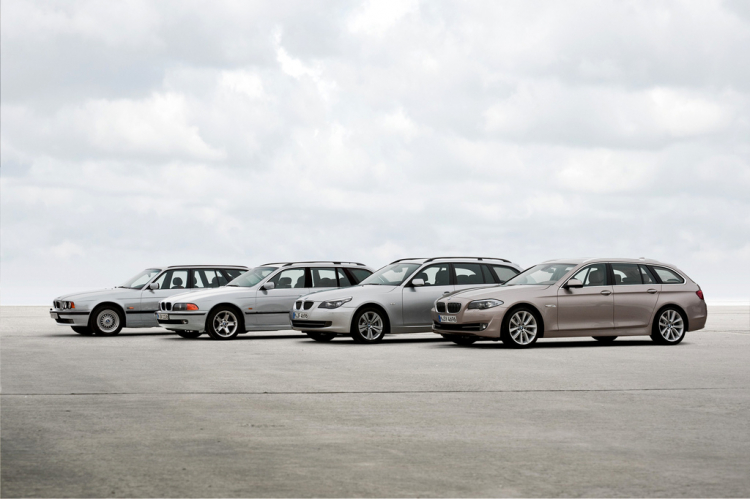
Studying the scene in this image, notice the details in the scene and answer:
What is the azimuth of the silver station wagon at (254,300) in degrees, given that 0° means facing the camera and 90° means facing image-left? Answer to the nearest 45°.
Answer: approximately 45°

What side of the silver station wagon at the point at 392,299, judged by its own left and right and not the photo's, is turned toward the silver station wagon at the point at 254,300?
right

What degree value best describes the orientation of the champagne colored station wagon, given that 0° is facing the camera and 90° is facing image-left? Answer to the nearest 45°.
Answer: approximately 45°

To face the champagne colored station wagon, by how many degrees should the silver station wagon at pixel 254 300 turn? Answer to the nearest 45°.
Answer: approximately 90° to its left

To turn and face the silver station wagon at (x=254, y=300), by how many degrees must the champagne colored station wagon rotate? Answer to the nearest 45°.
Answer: approximately 45° to its right

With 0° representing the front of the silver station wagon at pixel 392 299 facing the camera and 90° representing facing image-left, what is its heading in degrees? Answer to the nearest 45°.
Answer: approximately 45°

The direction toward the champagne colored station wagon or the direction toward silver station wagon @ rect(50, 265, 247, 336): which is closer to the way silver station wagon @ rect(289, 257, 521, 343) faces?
the silver station wagon
